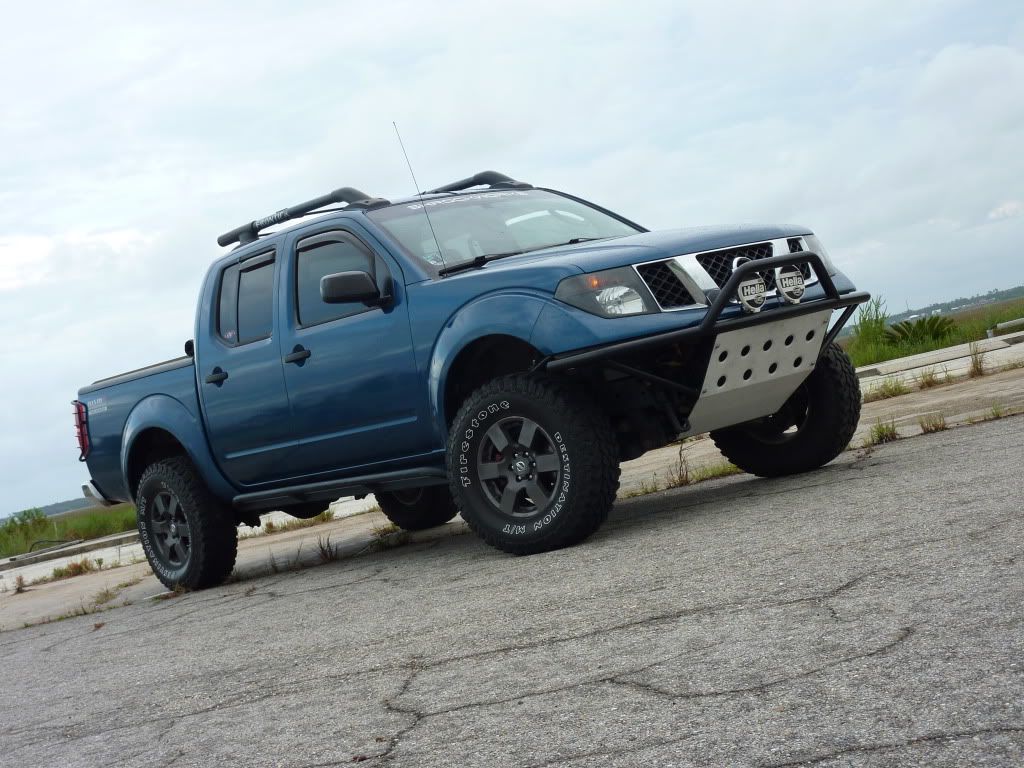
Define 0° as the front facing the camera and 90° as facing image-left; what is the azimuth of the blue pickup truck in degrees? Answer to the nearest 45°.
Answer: approximately 315°

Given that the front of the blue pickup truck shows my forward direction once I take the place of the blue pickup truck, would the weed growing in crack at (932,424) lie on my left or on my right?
on my left

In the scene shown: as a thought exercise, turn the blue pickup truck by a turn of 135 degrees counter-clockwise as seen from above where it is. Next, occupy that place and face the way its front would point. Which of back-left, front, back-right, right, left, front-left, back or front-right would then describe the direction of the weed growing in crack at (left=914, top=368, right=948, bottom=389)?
front-right
